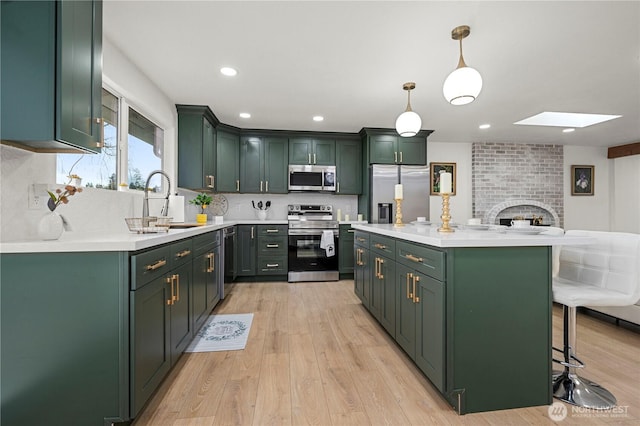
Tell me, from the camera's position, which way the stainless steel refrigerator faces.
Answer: facing the viewer

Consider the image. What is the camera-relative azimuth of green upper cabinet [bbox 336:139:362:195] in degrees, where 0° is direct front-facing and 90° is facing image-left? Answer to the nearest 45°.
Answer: approximately 0°

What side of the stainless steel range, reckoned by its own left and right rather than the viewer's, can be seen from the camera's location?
front

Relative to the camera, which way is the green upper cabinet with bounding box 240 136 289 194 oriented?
toward the camera

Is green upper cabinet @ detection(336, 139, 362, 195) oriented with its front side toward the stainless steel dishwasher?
no

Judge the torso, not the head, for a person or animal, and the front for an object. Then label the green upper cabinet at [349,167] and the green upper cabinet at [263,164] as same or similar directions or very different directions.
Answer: same or similar directions

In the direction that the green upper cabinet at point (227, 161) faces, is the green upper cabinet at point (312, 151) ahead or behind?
ahead

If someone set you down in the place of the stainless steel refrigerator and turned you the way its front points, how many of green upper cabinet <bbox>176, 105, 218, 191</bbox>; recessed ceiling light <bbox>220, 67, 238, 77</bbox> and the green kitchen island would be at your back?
0

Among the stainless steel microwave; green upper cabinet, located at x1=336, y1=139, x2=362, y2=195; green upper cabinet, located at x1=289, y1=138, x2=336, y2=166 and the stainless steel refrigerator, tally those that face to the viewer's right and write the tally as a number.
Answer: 0

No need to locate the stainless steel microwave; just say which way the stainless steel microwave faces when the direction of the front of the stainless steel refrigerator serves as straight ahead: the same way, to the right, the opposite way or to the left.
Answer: the same way

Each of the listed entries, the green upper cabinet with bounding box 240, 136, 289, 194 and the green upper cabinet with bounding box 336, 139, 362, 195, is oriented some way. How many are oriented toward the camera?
2

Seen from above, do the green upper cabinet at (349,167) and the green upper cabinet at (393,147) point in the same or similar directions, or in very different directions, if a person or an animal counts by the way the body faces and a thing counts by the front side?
same or similar directions

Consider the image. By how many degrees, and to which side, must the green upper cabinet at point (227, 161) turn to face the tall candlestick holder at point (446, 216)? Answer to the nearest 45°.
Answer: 0° — it already faces it

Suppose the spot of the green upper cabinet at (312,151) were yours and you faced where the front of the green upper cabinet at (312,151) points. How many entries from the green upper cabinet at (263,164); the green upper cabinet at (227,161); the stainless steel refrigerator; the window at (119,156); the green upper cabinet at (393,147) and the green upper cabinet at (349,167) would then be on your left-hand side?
3

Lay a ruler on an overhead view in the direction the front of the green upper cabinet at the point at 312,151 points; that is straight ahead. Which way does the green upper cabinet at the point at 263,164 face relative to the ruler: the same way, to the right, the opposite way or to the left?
the same way

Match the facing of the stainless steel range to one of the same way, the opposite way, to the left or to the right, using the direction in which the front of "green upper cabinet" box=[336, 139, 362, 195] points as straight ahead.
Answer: the same way

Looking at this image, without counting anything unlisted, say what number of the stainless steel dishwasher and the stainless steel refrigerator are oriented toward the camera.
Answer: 1

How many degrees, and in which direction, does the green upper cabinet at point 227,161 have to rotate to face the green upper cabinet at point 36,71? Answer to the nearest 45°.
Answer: approximately 45° to its right

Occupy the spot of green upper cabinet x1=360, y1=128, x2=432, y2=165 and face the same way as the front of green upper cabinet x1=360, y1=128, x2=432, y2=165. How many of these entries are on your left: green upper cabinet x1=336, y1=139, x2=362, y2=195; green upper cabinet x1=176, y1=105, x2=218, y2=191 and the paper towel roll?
0

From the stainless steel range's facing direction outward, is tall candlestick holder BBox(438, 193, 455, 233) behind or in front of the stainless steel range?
in front
